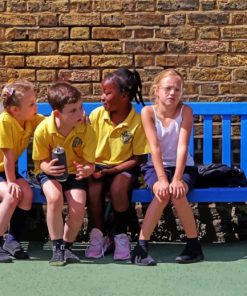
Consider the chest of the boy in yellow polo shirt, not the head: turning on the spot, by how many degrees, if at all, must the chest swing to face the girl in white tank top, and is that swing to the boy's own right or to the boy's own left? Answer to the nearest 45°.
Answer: approximately 90° to the boy's own left

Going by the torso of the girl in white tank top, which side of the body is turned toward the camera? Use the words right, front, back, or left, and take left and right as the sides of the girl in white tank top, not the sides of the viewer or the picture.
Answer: front

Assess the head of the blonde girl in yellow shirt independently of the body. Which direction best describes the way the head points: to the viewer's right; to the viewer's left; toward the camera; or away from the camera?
to the viewer's right

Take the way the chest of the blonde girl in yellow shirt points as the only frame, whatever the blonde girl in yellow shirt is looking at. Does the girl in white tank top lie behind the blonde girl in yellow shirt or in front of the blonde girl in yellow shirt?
in front

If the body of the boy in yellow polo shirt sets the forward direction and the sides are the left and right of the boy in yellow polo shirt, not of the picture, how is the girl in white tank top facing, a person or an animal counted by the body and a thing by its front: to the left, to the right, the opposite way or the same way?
the same way

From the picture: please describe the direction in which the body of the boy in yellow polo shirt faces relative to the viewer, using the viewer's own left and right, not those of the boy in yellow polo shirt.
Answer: facing the viewer

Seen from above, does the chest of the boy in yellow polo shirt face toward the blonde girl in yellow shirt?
no

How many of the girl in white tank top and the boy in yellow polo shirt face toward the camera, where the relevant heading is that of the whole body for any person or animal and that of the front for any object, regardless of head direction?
2
